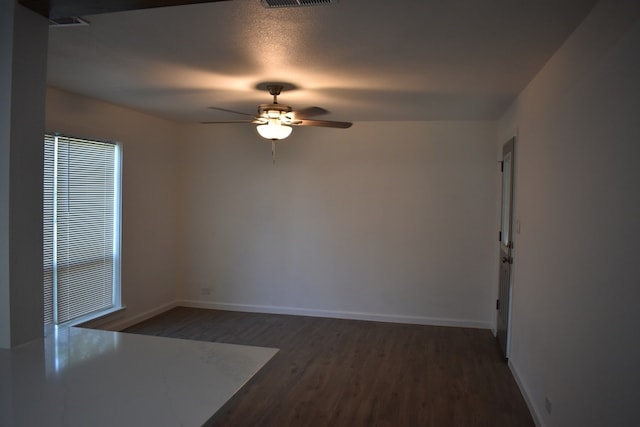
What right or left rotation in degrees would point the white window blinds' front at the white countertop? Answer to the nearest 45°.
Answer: approximately 45° to its right

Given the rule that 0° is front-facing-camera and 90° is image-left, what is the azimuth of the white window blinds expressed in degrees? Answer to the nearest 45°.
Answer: approximately 315°

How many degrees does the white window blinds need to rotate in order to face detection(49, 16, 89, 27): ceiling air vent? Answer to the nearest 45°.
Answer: approximately 45° to its right
